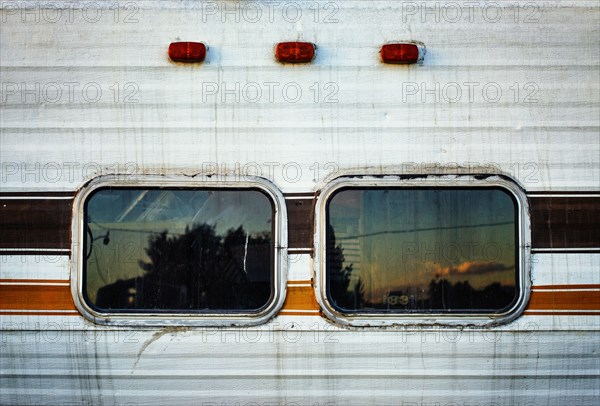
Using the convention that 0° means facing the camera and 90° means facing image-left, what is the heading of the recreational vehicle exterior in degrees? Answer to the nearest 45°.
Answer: approximately 180°
